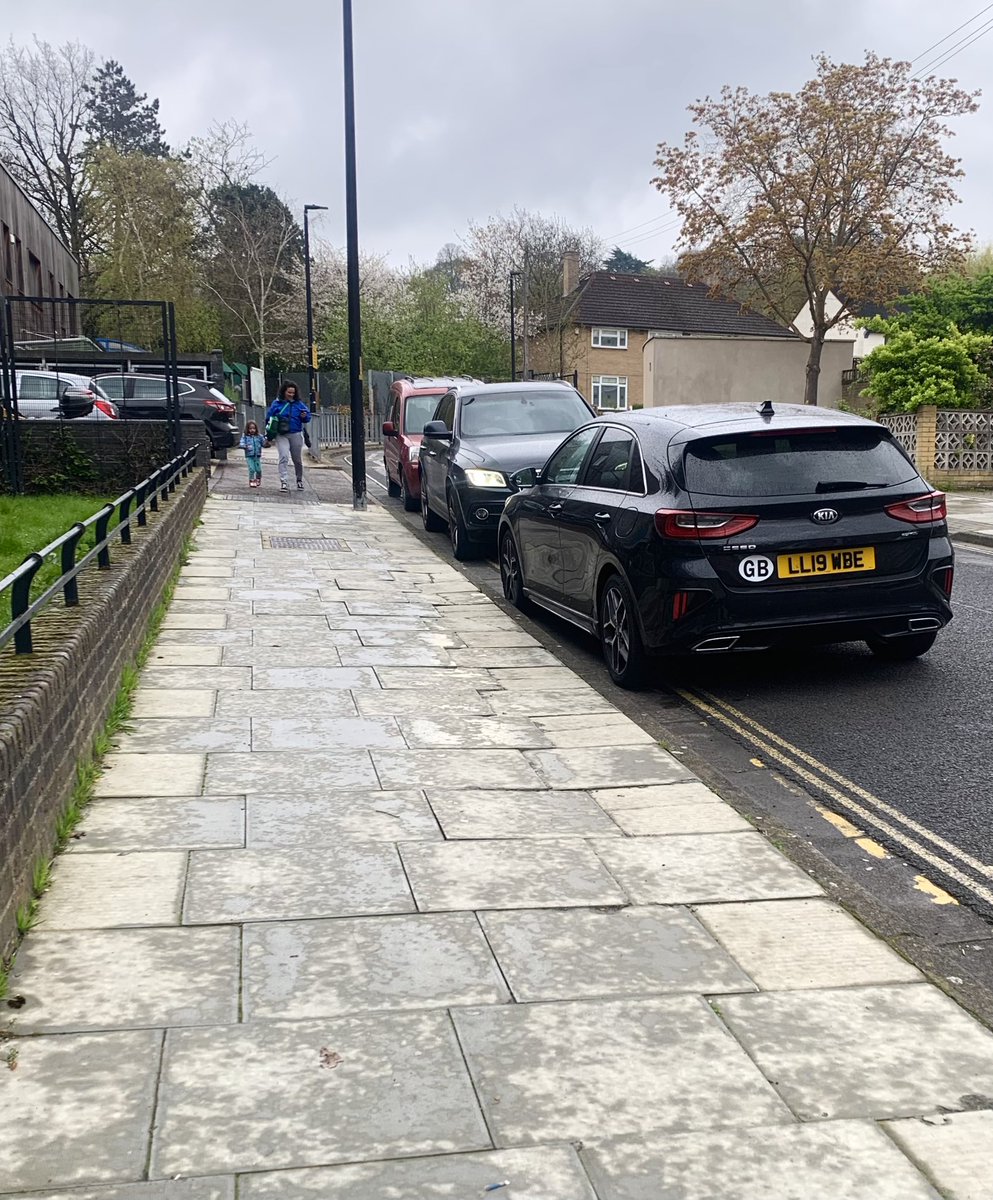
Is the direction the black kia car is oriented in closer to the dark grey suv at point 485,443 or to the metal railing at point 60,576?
the dark grey suv

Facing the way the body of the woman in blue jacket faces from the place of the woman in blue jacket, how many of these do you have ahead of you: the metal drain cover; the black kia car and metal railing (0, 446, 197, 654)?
3

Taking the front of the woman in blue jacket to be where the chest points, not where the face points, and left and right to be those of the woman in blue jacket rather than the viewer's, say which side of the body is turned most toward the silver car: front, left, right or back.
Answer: right

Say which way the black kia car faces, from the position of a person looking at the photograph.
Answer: facing away from the viewer and to the left of the viewer
